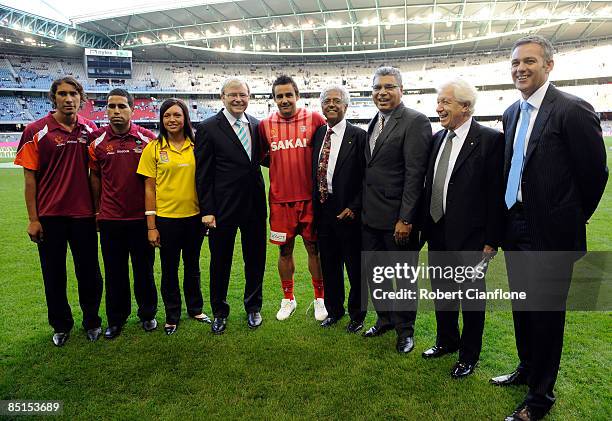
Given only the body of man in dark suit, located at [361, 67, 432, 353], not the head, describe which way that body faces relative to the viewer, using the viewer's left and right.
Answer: facing the viewer and to the left of the viewer

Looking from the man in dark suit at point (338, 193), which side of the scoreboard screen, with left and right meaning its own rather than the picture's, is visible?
front

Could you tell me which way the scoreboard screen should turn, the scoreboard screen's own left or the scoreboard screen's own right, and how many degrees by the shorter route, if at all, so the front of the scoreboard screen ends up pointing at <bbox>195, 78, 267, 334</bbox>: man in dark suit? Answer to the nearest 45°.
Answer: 0° — it already faces them

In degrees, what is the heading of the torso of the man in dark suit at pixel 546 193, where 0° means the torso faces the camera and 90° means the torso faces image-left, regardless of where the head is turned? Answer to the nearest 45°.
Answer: approximately 45°

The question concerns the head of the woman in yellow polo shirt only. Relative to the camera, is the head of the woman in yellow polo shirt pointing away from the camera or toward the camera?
toward the camera

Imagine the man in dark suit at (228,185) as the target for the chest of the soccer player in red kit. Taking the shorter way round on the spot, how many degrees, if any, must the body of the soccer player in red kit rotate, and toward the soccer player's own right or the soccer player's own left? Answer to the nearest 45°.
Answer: approximately 90° to the soccer player's own right

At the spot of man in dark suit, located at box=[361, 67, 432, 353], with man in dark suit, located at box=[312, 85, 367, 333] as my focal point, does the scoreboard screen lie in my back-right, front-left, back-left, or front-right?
front-right

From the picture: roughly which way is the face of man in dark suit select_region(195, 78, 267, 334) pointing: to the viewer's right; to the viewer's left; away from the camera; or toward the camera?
toward the camera

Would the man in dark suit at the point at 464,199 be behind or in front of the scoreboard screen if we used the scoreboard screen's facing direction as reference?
in front

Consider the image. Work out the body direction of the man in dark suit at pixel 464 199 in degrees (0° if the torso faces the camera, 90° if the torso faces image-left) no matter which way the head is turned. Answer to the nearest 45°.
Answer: approximately 45°

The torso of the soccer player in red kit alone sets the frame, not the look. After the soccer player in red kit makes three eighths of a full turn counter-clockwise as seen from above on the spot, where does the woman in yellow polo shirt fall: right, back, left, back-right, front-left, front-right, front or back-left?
back-left

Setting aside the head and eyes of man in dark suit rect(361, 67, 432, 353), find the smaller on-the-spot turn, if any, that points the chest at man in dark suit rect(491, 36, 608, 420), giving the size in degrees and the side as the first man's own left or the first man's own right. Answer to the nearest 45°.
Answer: approximately 90° to the first man's own left

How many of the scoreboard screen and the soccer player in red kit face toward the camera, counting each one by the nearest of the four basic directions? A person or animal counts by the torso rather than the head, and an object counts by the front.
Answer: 2

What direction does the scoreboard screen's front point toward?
toward the camera

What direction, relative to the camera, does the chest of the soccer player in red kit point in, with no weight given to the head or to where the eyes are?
toward the camera
